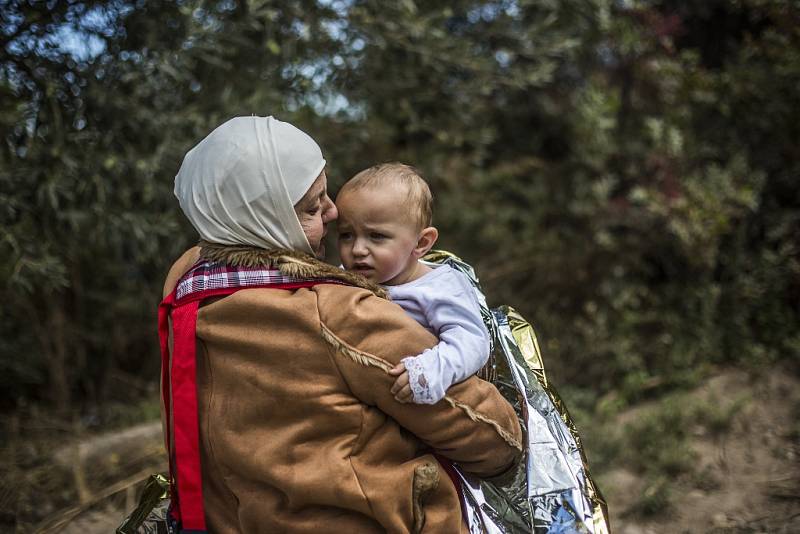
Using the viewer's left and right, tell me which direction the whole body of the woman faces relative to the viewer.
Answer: facing away from the viewer and to the right of the viewer

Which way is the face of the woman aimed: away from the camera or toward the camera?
away from the camera

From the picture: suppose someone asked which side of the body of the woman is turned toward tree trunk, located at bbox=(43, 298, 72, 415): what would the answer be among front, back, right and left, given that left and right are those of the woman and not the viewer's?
left
